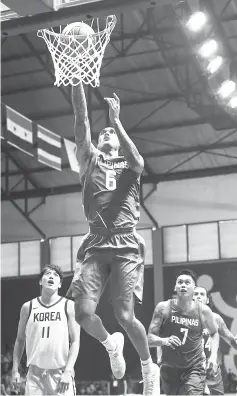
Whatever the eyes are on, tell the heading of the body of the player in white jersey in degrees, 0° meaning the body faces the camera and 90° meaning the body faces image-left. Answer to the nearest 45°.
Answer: approximately 0°

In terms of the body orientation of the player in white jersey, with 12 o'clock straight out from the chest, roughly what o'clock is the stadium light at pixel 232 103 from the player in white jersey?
The stadium light is roughly at 7 o'clock from the player in white jersey.

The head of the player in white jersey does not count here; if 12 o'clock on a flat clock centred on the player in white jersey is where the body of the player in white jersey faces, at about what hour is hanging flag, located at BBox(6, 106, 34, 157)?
The hanging flag is roughly at 6 o'clock from the player in white jersey.

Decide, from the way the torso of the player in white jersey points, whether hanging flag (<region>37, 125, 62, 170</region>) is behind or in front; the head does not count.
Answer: behind
